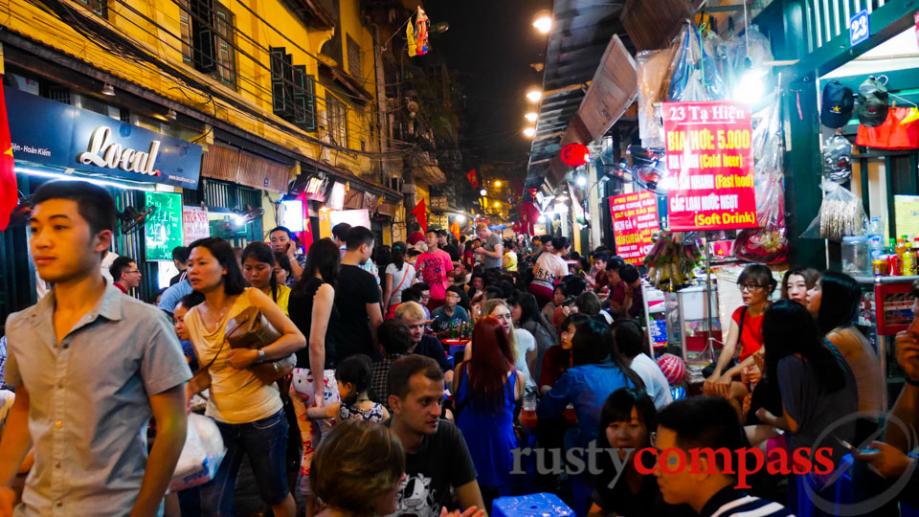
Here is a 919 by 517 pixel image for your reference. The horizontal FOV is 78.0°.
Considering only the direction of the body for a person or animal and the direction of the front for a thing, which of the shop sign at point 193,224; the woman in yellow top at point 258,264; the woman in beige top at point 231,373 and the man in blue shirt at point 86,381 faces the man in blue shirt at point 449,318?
the shop sign

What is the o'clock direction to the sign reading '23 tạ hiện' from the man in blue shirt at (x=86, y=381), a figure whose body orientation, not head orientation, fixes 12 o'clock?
The sign reading '23 tạ hiện' is roughly at 7 o'clock from the man in blue shirt.

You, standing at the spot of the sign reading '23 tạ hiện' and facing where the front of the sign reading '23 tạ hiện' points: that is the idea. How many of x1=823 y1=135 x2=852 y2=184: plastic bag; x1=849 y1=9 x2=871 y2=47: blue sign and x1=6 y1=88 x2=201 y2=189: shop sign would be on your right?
1

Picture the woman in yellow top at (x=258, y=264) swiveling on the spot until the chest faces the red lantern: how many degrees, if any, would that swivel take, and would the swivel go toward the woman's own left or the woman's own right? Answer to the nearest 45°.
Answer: approximately 180°

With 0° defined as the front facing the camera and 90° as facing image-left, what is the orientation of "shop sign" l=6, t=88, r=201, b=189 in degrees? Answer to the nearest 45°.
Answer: approximately 315°

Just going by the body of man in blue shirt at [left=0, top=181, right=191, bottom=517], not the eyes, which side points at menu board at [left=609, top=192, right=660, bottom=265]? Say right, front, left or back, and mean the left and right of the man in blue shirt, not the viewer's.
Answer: back

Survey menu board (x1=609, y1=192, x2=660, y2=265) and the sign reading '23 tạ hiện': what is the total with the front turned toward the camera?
2

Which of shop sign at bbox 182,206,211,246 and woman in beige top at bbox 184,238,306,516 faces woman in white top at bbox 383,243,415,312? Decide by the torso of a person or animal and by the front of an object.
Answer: the shop sign

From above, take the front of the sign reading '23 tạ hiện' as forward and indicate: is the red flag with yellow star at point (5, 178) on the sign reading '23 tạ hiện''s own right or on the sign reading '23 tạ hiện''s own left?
on the sign reading '23 tạ hiện''s own right

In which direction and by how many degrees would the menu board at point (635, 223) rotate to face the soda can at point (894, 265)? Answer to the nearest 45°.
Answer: approximately 45° to its left

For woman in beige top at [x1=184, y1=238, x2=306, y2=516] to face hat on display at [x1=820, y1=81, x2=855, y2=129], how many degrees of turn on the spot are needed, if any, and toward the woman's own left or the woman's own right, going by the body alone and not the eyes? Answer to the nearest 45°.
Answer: approximately 135° to the woman's own left

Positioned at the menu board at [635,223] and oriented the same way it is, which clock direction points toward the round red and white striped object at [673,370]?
The round red and white striped object is roughly at 12 o'clock from the menu board.

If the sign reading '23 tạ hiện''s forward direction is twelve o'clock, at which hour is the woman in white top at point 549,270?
The woman in white top is roughly at 5 o'clock from the sign reading '23 tạ hiện'.

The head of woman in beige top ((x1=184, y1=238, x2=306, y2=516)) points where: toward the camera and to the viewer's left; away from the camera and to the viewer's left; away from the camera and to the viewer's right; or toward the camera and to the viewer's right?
toward the camera and to the viewer's left

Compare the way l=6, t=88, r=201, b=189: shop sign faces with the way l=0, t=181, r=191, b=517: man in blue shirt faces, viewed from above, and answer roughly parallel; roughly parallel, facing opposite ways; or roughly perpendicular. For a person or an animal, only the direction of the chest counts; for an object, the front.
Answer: roughly perpendicular

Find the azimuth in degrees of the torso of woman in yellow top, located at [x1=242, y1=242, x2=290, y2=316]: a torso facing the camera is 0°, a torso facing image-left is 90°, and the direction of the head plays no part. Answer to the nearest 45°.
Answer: approximately 45°
